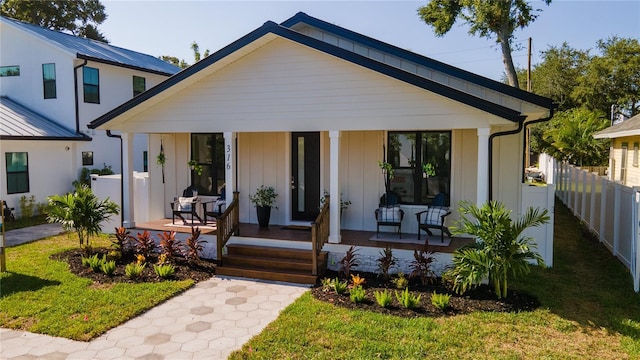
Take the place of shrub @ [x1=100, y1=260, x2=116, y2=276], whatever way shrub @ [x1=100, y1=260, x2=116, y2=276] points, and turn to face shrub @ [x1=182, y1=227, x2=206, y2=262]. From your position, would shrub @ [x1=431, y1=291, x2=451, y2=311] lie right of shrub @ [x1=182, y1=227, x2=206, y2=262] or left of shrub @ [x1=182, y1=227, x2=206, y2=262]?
right

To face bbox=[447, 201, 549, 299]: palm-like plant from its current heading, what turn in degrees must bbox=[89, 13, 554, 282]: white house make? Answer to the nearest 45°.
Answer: approximately 45° to its left

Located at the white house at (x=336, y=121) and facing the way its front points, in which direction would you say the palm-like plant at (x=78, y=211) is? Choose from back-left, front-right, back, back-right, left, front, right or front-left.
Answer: right

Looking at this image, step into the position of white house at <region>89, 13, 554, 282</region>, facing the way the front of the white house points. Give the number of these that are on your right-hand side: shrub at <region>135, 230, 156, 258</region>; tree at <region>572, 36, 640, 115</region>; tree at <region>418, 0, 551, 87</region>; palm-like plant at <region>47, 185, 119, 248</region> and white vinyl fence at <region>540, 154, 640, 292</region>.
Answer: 2

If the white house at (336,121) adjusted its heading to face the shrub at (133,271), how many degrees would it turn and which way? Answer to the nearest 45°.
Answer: approximately 90° to its right

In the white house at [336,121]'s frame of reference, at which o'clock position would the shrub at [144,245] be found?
The shrub is roughly at 1 o'clock from the white house.

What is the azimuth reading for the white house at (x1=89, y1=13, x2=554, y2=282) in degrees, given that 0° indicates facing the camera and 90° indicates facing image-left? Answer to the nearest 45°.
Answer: approximately 0°
